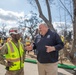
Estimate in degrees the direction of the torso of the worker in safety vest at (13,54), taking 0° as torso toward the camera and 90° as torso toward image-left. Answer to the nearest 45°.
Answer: approximately 315°

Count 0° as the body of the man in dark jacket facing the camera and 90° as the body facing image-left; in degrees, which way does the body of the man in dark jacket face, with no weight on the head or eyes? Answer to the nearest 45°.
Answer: approximately 45°
